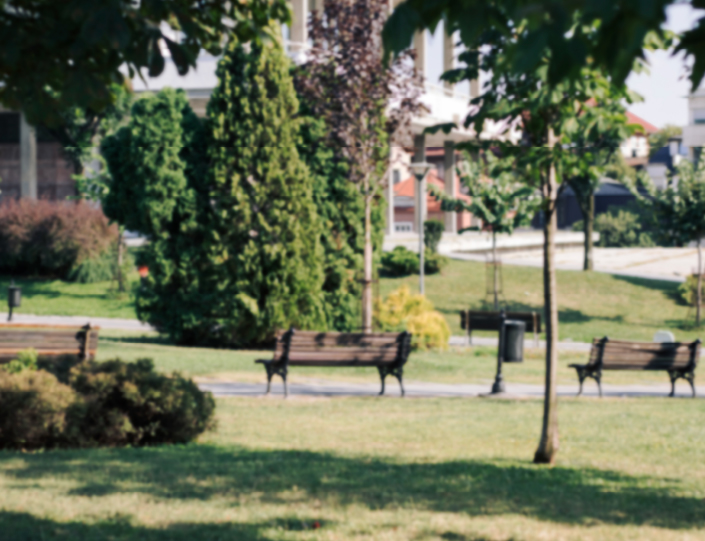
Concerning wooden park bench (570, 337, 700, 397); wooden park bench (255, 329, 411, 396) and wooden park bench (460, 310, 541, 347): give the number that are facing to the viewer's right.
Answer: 0

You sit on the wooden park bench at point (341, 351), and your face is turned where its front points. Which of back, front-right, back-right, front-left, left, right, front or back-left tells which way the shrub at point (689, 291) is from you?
back

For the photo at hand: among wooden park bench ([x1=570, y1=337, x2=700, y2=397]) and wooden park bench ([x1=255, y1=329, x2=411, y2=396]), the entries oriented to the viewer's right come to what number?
0

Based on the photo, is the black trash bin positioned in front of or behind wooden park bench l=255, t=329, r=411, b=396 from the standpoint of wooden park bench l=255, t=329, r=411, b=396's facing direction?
behind
